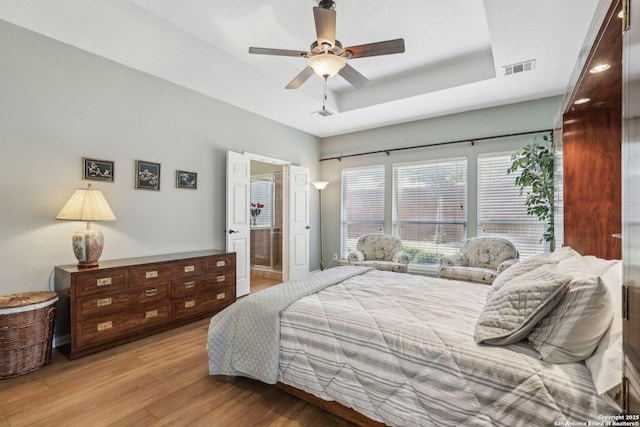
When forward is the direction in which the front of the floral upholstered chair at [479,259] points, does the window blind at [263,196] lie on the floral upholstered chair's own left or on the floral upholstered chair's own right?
on the floral upholstered chair's own right

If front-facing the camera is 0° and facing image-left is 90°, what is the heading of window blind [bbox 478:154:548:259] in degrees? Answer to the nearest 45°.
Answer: approximately 0°

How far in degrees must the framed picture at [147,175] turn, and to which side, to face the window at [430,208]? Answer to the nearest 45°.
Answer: approximately 45° to its left

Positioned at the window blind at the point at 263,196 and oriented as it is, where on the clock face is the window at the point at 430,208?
The window is roughly at 10 o'clock from the window blind.

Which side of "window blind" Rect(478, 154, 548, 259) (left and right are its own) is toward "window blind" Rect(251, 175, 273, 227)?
right

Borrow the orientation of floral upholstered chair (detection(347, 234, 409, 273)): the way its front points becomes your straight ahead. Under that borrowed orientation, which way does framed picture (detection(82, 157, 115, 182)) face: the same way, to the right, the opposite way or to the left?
to the left

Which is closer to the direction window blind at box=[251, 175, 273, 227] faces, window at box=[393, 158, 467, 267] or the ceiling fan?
the ceiling fan

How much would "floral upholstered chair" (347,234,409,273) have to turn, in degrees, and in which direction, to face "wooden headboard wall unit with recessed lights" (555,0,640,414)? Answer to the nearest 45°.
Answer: approximately 45° to its left

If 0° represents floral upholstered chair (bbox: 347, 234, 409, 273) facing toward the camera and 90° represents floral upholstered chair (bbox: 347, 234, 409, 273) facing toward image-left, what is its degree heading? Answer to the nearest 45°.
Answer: approximately 0°
